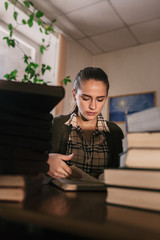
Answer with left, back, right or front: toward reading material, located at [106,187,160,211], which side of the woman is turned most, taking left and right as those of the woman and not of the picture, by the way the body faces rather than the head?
front

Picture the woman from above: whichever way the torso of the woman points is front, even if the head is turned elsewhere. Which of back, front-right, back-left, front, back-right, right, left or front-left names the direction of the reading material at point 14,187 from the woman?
front

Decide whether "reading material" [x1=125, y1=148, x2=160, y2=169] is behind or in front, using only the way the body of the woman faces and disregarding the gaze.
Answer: in front

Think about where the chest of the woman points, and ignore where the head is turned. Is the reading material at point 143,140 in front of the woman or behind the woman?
in front

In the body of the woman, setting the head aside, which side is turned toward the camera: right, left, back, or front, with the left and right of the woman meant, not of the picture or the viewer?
front

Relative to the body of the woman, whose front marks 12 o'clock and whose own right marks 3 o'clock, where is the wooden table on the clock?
The wooden table is roughly at 12 o'clock from the woman.
